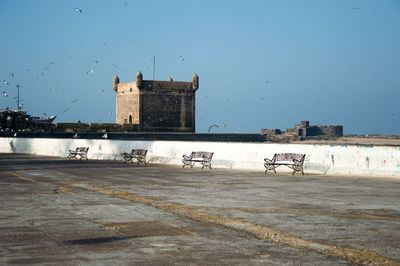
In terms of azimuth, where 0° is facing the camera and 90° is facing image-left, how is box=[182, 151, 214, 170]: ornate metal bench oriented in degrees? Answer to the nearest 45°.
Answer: approximately 45°

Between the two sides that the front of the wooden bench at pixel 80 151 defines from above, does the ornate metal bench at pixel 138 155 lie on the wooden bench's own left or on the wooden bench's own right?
on the wooden bench's own left

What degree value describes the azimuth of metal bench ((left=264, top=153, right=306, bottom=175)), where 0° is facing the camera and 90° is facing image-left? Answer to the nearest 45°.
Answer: approximately 45°

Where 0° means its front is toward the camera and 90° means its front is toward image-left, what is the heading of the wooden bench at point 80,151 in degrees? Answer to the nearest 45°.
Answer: approximately 45°

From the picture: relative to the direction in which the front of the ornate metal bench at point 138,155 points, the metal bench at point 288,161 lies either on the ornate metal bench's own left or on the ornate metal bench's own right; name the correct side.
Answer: on the ornate metal bench's own left

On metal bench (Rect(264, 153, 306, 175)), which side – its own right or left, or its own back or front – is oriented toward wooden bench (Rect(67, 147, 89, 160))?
right

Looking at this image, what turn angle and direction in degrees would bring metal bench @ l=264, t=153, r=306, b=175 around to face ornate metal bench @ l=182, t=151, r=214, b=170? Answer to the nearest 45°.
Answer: approximately 90° to its right

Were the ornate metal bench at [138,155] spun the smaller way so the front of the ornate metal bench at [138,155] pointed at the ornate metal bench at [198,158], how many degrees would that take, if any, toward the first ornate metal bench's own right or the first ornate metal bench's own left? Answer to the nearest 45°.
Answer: approximately 90° to the first ornate metal bench's own left
